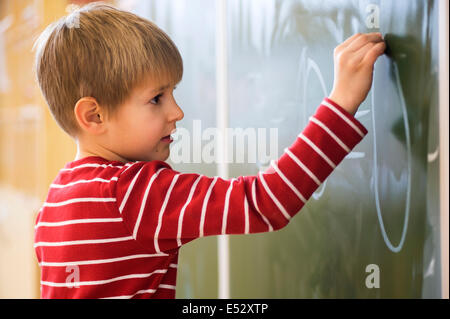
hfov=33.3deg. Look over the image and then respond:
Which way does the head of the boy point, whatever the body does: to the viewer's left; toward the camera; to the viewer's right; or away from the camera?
to the viewer's right

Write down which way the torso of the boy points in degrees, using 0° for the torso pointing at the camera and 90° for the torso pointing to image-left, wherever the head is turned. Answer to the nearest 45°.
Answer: approximately 225°
